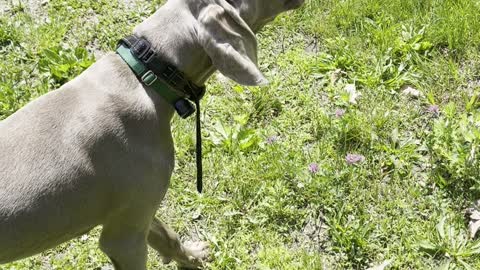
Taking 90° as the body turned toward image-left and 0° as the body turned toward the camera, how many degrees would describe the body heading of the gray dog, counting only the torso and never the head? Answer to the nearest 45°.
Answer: approximately 270°

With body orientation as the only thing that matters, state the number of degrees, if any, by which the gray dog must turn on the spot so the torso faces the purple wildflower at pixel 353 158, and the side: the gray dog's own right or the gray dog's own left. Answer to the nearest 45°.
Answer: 0° — it already faces it
